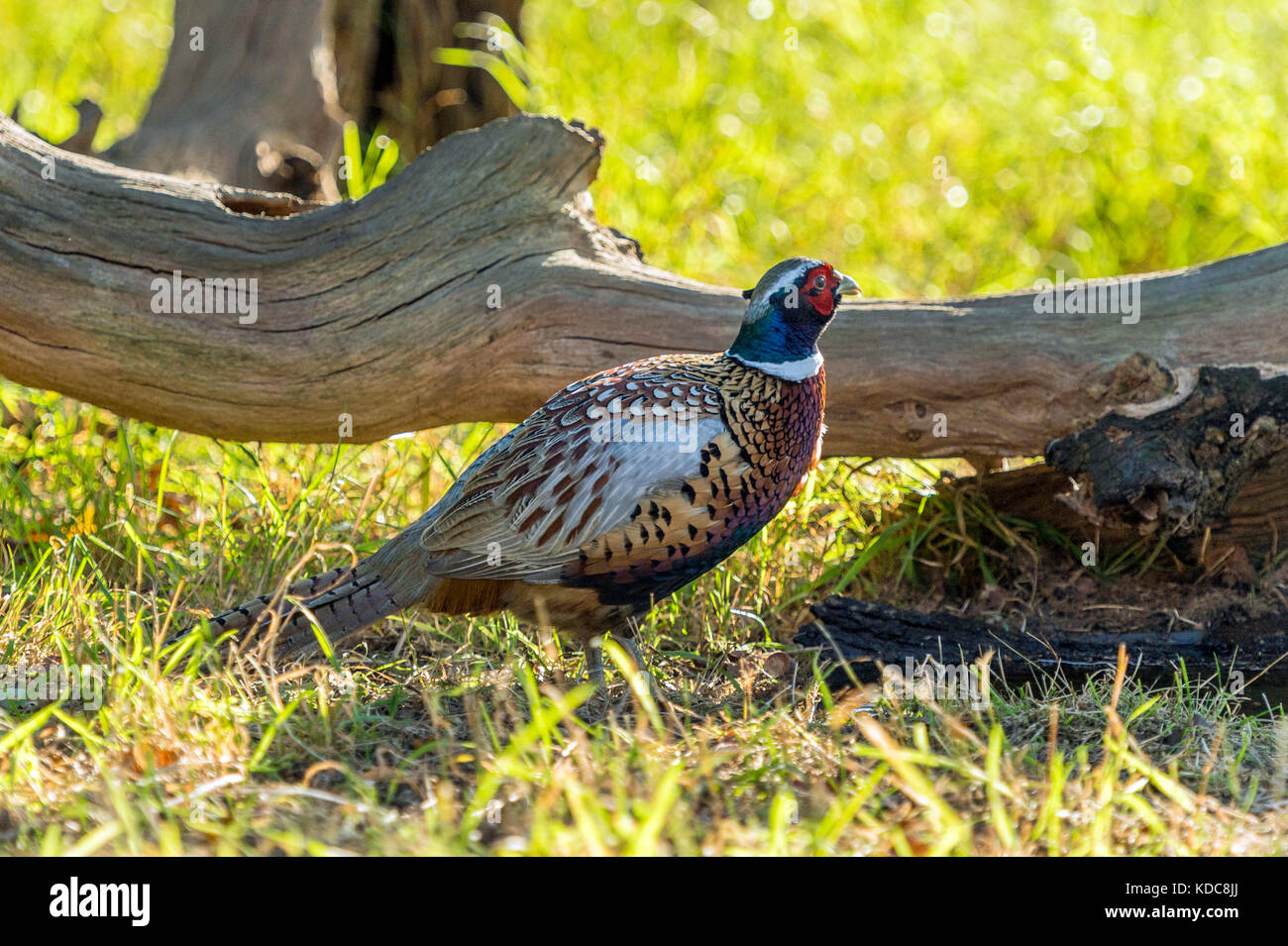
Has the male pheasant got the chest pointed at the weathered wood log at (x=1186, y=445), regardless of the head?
yes

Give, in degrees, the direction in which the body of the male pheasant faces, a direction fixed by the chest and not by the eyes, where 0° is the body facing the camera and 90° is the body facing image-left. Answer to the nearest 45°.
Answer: approximately 270°
